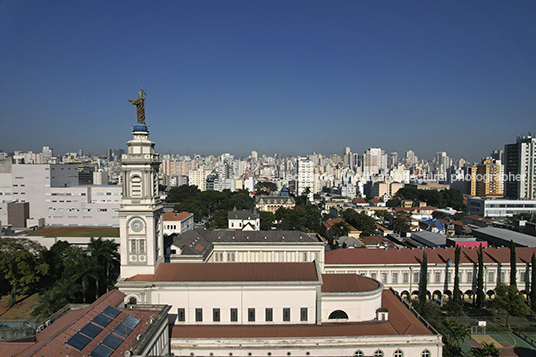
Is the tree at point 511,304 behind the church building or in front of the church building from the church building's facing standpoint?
behind

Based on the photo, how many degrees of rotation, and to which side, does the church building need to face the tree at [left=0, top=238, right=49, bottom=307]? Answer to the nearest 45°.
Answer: approximately 45° to its right

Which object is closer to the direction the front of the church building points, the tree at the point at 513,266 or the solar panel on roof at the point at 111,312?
the solar panel on roof

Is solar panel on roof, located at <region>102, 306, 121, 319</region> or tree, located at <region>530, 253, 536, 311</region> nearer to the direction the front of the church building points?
the solar panel on roof

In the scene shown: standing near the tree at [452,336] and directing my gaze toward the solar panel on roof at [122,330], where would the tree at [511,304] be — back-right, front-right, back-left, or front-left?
back-right
